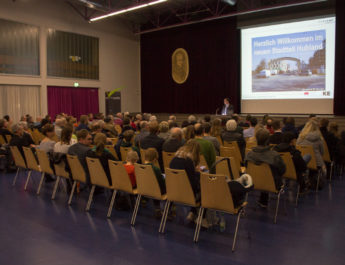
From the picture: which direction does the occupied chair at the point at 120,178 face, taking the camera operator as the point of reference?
facing away from the viewer and to the right of the viewer

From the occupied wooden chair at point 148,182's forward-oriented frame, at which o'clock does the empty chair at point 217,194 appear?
the empty chair at point 217,194 is roughly at 3 o'clock from the occupied wooden chair at point 148,182.

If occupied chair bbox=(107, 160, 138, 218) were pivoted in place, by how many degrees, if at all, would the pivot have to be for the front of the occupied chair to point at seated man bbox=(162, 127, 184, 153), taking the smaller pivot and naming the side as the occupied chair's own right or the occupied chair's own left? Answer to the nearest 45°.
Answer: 0° — it already faces them

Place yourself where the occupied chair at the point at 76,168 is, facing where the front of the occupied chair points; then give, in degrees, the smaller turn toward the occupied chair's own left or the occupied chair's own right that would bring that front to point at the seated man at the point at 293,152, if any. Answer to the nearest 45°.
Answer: approximately 45° to the occupied chair's own right

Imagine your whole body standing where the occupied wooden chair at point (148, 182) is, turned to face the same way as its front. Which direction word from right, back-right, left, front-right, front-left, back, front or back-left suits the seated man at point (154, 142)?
front-left

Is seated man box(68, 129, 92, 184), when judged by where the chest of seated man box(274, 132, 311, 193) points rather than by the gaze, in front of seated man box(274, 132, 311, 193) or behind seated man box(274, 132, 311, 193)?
behind

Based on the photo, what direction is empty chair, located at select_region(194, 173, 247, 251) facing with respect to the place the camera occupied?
facing away from the viewer and to the right of the viewer

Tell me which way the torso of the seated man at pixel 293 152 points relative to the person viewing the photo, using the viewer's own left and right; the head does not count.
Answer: facing away from the viewer and to the right of the viewer

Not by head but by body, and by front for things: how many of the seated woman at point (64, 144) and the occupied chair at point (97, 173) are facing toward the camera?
0

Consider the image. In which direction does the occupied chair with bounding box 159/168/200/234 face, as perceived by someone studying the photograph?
facing away from the viewer and to the right of the viewer

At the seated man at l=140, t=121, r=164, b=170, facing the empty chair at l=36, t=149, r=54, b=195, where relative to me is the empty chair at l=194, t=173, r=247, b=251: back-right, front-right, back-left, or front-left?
back-left

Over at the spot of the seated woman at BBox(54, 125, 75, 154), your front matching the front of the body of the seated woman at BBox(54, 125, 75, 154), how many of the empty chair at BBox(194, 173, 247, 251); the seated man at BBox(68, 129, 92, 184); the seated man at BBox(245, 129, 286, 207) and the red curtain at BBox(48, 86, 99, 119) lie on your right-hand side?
3

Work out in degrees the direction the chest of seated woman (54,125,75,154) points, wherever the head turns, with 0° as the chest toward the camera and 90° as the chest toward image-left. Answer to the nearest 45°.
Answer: approximately 225°

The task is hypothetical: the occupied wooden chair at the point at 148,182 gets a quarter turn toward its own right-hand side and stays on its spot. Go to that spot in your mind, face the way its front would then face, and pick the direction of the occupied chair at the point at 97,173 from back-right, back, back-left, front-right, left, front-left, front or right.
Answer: back
